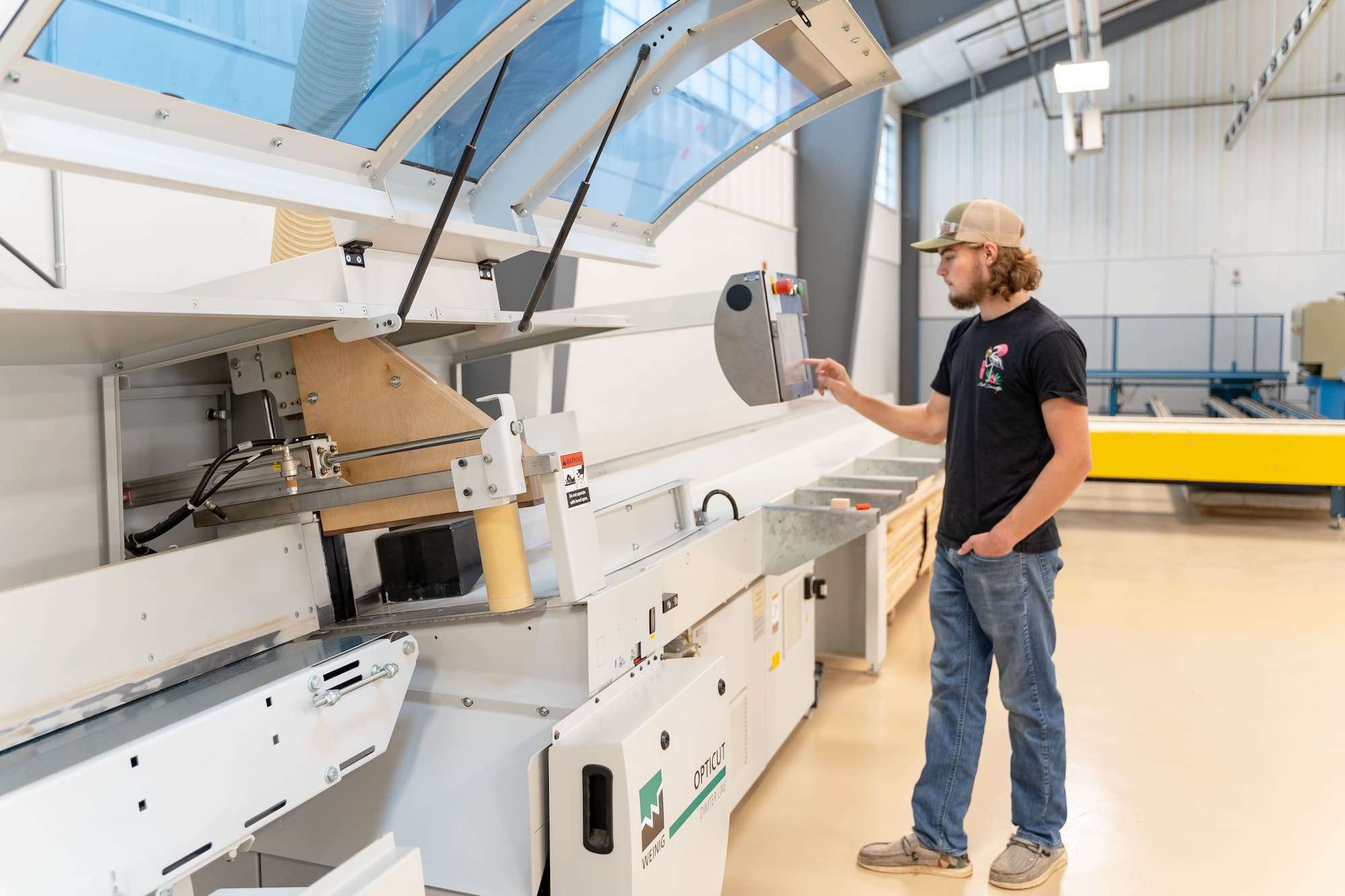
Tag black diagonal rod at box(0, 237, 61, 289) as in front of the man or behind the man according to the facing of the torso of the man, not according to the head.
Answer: in front

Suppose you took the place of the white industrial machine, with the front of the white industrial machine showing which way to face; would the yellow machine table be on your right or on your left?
on your left

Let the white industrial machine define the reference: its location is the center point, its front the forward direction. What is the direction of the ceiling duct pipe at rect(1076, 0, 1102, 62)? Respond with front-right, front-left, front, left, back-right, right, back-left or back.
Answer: left

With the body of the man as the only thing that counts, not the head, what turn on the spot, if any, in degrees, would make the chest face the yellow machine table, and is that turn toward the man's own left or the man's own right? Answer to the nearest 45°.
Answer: approximately 135° to the man's own right

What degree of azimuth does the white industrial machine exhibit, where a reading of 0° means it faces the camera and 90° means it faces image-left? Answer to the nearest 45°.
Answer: approximately 315°

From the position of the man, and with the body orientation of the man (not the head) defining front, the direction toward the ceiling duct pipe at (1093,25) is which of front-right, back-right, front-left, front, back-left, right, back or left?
back-right

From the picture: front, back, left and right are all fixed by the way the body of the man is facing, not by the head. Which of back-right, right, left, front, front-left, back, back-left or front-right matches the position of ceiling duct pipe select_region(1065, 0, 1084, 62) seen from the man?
back-right

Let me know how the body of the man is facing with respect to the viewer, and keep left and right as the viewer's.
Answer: facing the viewer and to the left of the viewer

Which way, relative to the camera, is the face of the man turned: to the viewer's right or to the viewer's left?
to the viewer's left

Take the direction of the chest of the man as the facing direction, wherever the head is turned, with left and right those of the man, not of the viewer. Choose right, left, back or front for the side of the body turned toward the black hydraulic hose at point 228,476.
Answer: front

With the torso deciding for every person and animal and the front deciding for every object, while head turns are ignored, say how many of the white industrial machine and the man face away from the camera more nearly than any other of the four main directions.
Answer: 0

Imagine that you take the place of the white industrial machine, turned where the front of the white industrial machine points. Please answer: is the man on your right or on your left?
on your left

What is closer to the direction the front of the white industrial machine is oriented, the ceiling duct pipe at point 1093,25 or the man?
the man

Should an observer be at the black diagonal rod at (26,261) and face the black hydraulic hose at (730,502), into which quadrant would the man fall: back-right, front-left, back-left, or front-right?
front-right
